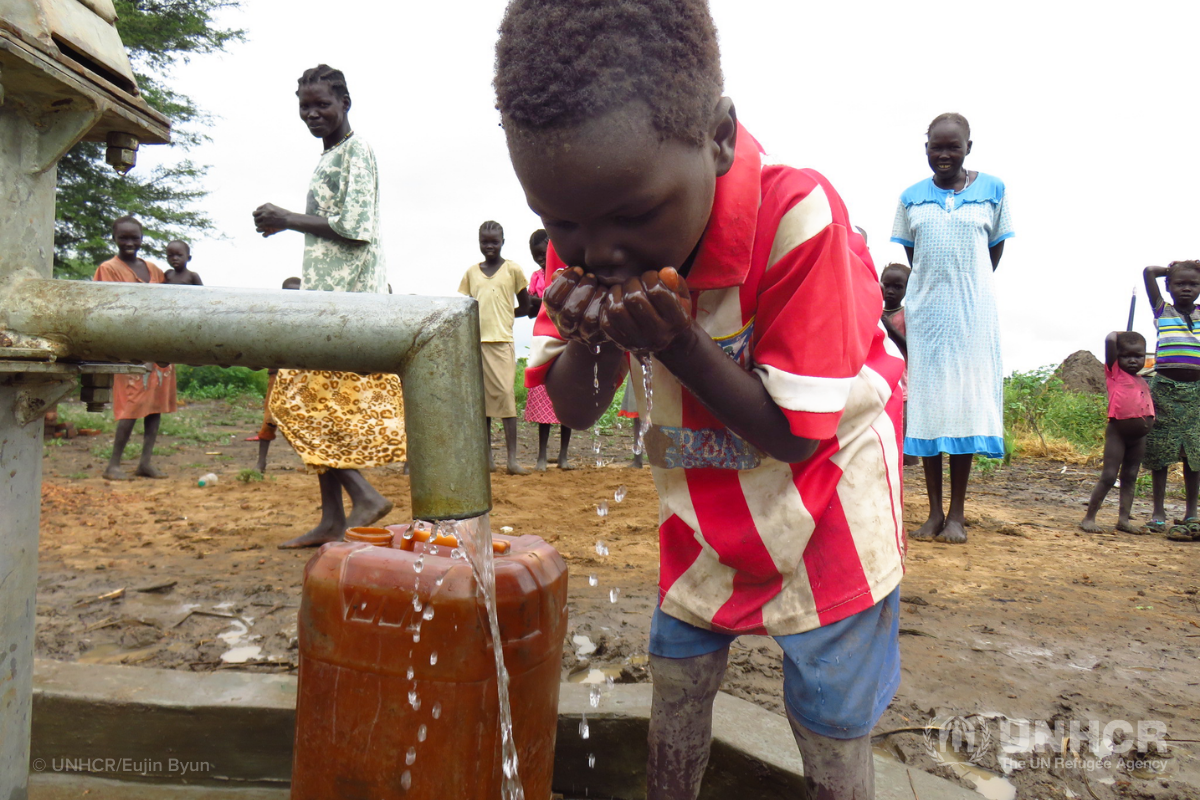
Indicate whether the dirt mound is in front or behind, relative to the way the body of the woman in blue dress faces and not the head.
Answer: behind

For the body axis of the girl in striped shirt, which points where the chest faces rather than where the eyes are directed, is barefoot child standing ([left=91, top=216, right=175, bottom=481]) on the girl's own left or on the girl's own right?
on the girl's own right

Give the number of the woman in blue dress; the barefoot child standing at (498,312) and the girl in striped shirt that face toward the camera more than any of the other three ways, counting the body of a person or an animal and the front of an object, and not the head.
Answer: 3

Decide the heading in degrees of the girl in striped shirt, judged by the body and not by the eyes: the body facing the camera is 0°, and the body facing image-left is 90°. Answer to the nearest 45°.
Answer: approximately 0°

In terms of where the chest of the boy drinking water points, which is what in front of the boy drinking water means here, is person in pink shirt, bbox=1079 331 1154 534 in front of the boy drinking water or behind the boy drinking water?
behind

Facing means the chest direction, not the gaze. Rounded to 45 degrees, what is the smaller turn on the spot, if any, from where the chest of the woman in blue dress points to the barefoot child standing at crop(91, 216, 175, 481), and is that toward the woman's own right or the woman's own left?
approximately 90° to the woman's own right

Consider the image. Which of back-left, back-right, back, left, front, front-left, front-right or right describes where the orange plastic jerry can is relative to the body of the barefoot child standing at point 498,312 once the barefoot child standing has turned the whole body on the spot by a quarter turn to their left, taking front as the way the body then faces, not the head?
right

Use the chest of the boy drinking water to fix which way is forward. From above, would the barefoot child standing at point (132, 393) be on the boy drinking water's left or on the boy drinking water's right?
on the boy drinking water's right

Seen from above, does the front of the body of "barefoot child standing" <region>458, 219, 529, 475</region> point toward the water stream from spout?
yes

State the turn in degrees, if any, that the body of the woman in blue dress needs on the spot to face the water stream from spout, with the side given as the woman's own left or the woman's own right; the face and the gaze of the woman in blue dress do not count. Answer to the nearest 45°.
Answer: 0° — they already face it

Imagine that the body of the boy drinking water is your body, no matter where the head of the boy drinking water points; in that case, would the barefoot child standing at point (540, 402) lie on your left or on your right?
on your right

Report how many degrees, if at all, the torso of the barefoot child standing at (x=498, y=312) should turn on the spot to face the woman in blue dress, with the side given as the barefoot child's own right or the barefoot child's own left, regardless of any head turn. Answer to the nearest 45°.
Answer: approximately 45° to the barefoot child's own left

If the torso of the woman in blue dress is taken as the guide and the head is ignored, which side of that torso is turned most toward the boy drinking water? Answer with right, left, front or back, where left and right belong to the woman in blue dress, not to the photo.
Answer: front

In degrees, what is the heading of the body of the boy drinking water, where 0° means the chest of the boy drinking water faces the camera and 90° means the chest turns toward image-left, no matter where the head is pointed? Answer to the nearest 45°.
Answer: approximately 45°
